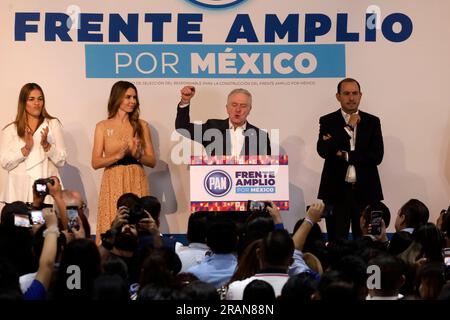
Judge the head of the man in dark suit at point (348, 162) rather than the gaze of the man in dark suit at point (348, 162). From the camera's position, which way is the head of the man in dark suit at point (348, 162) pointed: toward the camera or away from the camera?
toward the camera

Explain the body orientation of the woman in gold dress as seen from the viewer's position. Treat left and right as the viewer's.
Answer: facing the viewer and to the right of the viewer

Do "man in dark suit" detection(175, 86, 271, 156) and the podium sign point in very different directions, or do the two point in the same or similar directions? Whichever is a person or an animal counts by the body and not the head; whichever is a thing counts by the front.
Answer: same or similar directions

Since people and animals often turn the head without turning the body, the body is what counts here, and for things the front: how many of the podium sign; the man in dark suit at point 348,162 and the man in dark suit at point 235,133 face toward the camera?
3

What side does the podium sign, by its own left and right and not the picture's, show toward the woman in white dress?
right

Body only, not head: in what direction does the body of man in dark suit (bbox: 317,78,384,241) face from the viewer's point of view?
toward the camera

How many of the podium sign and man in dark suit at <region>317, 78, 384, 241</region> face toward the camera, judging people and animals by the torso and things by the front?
2

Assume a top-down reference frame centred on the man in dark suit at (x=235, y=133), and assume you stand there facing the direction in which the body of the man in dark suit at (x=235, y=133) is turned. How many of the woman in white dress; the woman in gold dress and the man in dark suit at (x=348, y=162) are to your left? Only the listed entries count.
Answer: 1

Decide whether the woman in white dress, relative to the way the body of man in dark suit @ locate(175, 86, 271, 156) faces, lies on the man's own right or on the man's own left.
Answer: on the man's own right

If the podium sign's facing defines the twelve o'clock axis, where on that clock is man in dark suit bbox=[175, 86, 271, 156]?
The man in dark suit is roughly at 6 o'clock from the podium sign.

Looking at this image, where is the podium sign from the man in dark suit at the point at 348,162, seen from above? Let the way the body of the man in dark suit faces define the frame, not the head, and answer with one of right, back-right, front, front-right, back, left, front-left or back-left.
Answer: front-right

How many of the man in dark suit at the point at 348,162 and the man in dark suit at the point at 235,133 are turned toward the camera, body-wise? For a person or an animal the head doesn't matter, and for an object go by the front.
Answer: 2

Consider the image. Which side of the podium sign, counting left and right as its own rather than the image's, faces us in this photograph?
front

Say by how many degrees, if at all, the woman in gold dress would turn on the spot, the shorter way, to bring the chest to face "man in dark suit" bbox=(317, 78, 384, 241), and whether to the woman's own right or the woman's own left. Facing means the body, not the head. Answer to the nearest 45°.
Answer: approximately 45° to the woman's own left

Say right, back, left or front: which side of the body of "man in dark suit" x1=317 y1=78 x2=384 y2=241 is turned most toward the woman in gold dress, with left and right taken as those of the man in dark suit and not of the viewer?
right
